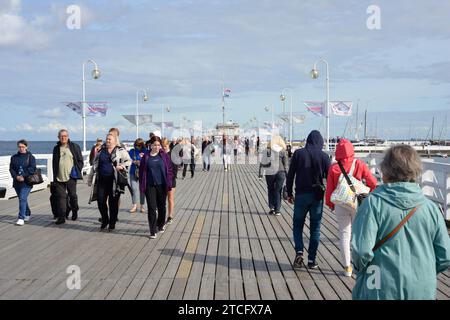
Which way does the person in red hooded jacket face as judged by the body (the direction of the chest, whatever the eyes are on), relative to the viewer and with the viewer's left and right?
facing away from the viewer

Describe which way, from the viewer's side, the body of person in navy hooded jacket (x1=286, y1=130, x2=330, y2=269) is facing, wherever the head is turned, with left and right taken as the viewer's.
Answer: facing away from the viewer

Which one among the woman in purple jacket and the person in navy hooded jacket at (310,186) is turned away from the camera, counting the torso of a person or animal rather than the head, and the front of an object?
the person in navy hooded jacket

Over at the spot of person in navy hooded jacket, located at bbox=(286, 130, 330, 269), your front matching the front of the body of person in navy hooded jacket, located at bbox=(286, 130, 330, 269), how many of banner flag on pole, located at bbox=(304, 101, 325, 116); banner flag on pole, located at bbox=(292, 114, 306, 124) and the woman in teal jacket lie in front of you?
2

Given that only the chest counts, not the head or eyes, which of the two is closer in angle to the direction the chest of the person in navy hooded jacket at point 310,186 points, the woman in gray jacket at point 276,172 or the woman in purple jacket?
the woman in gray jacket

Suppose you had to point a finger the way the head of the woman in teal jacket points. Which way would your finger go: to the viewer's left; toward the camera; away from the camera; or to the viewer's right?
away from the camera

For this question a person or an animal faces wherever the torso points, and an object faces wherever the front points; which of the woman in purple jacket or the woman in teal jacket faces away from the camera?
the woman in teal jacket

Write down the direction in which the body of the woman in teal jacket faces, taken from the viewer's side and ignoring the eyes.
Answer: away from the camera

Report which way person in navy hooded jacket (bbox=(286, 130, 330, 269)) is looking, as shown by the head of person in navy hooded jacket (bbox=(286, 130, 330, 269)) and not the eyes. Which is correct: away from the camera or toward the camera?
away from the camera

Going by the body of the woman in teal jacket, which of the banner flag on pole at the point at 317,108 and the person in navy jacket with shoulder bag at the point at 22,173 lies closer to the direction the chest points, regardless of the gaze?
the banner flag on pole

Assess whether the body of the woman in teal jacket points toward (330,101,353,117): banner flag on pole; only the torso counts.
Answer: yes

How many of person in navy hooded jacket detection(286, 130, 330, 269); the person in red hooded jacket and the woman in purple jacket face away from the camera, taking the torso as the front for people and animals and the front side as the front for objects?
2

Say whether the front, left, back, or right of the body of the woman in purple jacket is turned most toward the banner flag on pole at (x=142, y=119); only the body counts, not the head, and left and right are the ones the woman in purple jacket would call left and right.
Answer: back

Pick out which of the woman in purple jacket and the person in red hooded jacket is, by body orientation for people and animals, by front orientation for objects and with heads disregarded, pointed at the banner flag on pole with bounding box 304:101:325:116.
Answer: the person in red hooded jacket

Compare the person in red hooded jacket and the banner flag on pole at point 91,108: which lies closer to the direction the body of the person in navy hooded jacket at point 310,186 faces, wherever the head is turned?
the banner flag on pole
